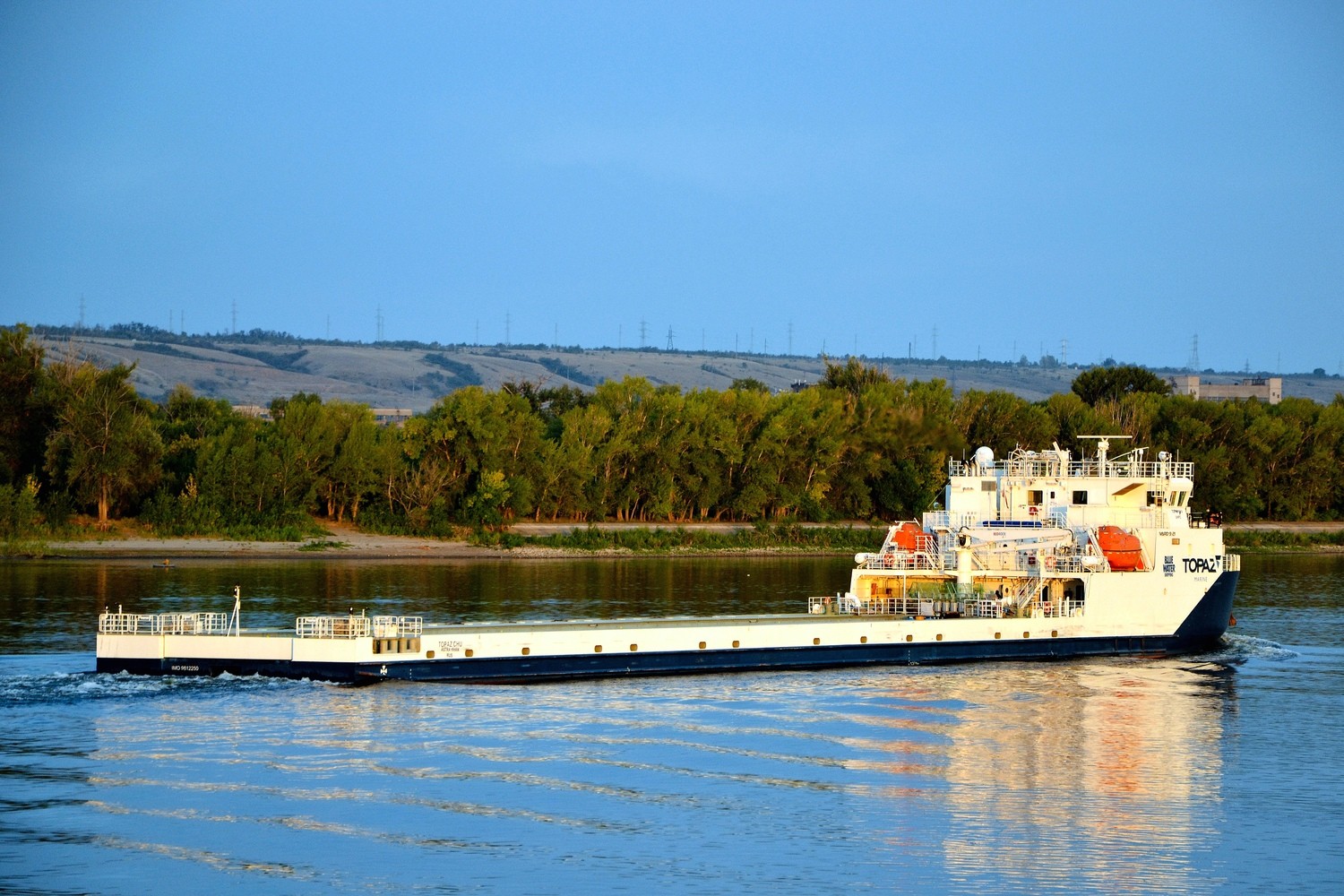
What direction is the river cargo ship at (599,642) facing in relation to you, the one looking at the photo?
facing away from the viewer and to the right of the viewer
